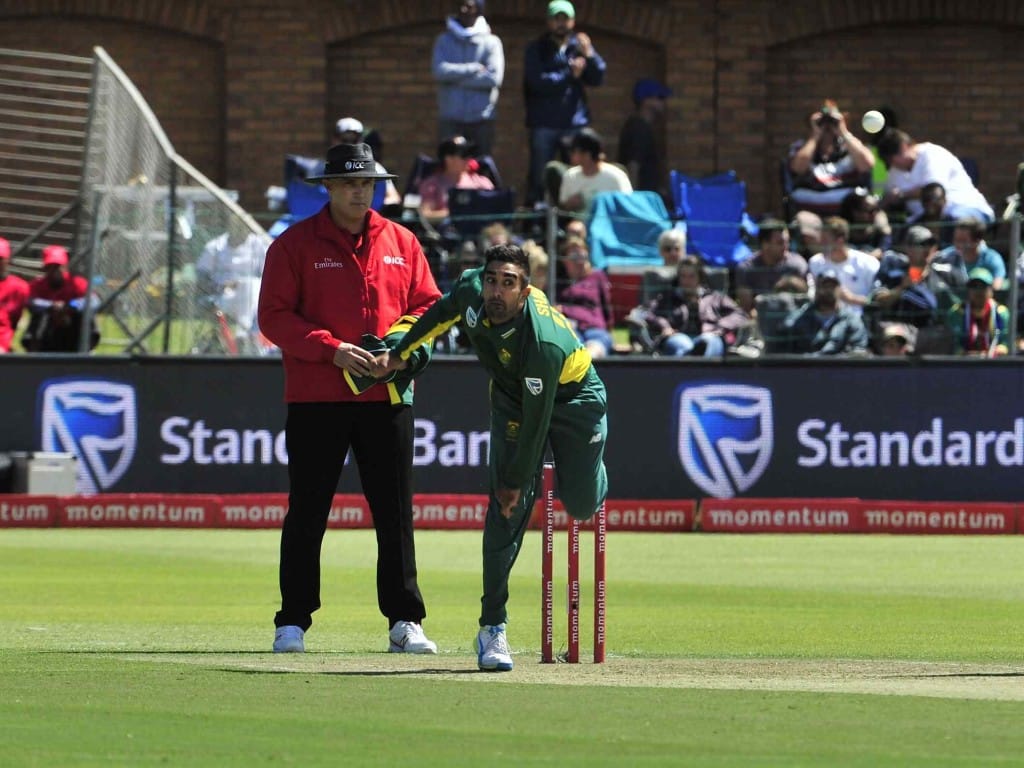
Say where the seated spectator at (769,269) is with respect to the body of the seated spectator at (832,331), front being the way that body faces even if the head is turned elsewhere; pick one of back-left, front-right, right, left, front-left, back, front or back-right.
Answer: back-right

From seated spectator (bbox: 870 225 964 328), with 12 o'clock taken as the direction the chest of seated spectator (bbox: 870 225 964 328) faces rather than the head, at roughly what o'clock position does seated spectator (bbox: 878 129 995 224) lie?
seated spectator (bbox: 878 129 995 224) is roughly at 6 o'clock from seated spectator (bbox: 870 225 964 328).

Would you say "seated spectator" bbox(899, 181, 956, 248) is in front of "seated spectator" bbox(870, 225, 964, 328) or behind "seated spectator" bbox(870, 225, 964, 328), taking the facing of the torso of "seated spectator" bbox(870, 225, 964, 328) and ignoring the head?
behind

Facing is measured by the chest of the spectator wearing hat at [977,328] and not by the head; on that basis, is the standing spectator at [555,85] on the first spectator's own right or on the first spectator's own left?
on the first spectator's own right

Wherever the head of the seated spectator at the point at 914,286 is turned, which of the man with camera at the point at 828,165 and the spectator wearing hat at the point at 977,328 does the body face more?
the spectator wearing hat

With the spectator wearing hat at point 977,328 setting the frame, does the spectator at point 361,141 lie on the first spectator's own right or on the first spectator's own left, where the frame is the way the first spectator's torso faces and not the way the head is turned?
on the first spectator's own right

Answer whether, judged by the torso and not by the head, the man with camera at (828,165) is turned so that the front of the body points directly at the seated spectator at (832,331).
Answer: yes
